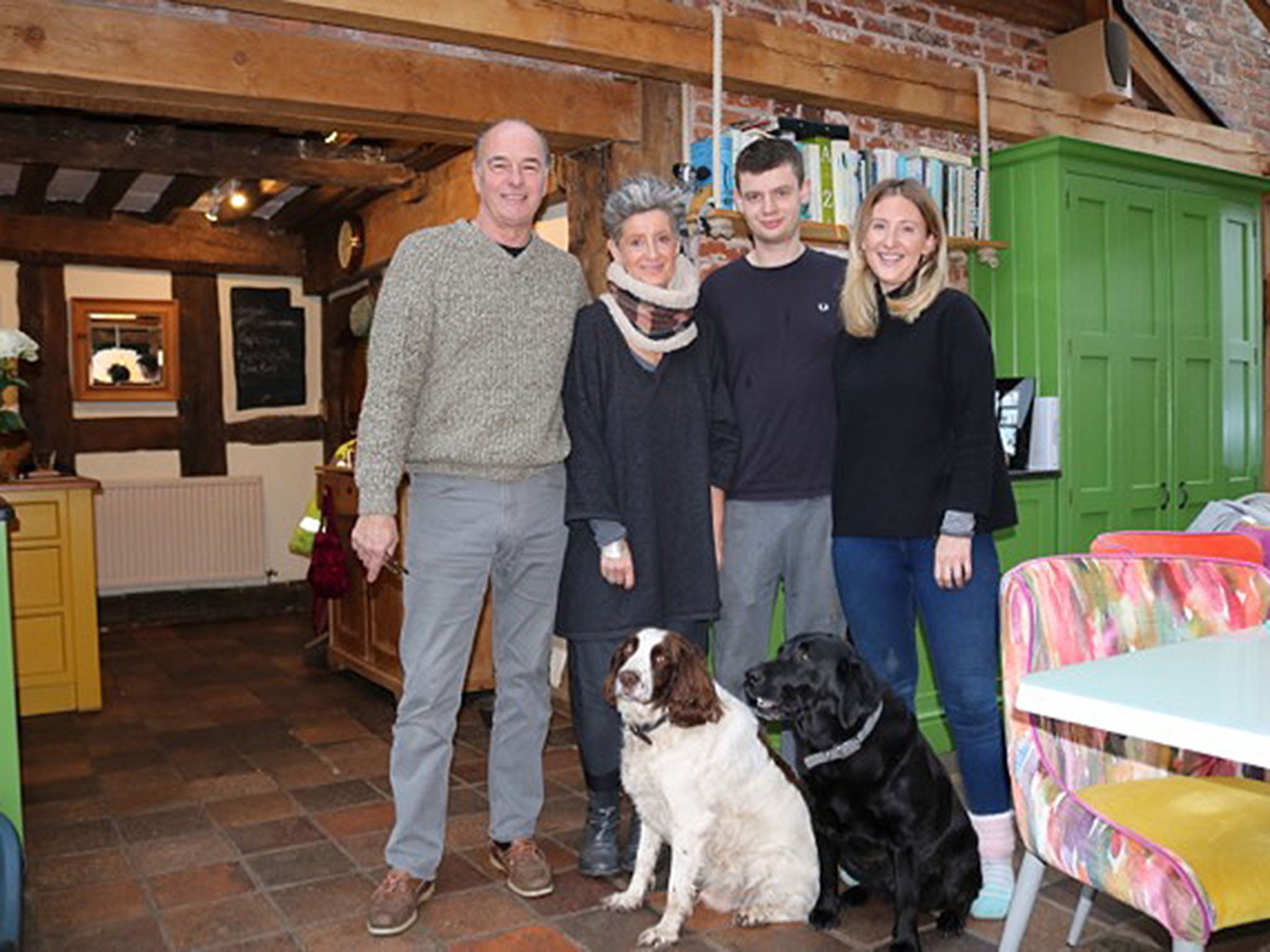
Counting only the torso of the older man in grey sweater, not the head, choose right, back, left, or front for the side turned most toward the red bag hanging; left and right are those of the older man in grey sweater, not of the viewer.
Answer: back

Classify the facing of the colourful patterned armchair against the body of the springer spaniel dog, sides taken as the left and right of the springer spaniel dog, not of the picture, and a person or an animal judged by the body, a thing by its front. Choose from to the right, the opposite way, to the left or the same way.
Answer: to the left

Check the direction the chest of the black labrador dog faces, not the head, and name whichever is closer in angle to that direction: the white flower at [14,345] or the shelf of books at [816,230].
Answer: the white flower

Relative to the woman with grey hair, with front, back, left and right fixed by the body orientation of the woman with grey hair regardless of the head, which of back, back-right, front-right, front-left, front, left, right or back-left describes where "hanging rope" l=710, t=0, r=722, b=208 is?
back

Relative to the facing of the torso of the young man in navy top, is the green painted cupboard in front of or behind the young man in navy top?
behind

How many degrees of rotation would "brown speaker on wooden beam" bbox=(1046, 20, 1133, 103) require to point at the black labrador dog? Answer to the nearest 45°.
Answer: approximately 45° to its right

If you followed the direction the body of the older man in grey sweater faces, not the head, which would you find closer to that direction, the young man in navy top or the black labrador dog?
the black labrador dog

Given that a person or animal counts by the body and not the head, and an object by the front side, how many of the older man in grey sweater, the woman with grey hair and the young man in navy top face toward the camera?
3

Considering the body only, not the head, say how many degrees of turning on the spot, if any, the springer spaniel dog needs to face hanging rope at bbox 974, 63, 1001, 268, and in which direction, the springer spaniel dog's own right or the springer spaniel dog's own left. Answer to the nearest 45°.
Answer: approximately 180°

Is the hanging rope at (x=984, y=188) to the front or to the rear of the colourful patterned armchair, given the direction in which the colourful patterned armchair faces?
to the rear

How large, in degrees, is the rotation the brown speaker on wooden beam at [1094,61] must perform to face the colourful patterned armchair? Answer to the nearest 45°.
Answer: approximately 45° to its right

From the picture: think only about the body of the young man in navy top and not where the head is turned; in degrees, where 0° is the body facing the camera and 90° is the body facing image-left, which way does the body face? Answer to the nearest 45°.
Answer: approximately 0°
